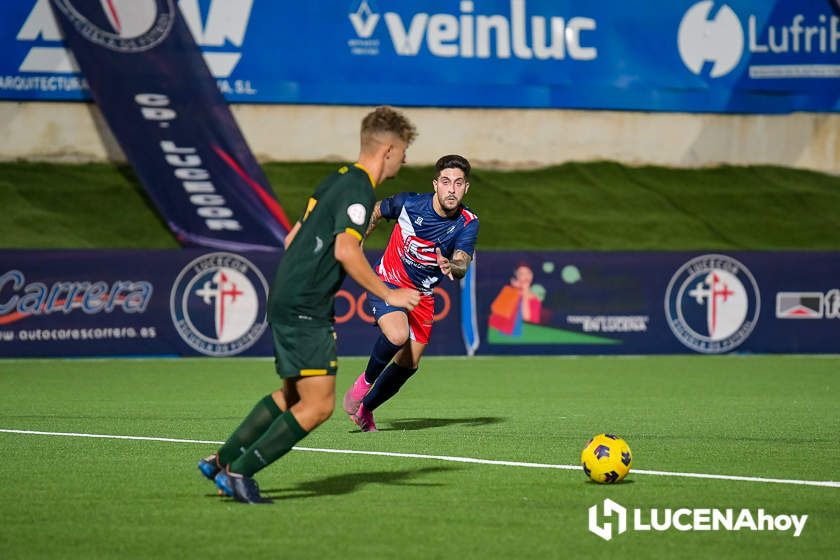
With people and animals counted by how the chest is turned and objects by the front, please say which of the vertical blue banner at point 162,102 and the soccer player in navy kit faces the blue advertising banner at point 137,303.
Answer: the vertical blue banner

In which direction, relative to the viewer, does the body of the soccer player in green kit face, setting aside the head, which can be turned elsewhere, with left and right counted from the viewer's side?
facing away from the viewer and to the right of the viewer

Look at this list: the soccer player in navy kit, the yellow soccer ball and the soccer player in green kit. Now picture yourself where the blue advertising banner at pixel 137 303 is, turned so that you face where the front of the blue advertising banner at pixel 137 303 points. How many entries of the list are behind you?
0

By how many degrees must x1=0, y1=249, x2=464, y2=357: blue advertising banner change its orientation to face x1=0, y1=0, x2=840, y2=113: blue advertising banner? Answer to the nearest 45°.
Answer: approximately 135° to its left

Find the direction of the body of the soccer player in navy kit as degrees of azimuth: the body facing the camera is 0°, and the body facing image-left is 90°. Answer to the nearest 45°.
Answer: approximately 315°

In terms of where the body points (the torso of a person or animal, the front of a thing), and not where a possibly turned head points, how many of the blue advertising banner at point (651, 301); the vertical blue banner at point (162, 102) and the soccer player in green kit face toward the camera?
2

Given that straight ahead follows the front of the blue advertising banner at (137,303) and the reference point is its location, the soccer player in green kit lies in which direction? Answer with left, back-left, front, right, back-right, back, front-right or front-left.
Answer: front

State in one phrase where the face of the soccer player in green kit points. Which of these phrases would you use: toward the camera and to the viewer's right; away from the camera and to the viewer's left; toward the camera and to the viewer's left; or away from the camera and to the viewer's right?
away from the camera and to the viewer's right

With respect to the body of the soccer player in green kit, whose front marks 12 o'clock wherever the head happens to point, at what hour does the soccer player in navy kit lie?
The soccer player in navy kit is roughly at 11 o'clock from the soccer player in green kit.

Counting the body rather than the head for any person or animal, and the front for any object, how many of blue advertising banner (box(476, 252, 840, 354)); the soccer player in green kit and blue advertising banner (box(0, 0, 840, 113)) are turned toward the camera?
2

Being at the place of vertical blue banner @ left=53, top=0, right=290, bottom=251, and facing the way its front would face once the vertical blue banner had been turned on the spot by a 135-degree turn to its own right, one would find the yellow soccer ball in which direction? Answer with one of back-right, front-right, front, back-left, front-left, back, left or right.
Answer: back-left

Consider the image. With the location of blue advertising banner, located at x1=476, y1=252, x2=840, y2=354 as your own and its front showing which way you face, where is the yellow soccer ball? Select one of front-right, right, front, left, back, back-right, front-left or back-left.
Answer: front

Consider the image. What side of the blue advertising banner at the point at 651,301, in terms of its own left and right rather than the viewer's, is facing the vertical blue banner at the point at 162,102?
right

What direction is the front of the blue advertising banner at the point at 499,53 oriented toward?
toward the camera

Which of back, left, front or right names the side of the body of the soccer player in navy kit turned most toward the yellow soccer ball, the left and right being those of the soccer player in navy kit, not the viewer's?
front

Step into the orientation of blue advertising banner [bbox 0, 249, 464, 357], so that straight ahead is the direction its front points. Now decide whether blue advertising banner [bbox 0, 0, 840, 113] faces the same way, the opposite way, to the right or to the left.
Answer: the same way

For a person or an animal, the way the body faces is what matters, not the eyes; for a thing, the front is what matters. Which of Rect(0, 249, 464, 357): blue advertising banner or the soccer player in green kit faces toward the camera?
the blue advertising banner

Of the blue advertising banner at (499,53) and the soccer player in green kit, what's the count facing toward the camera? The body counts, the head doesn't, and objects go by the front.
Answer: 1

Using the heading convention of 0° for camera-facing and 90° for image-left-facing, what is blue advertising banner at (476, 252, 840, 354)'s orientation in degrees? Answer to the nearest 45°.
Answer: approximately 0°

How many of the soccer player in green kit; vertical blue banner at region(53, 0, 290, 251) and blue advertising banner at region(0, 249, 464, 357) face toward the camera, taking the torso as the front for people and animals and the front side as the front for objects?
2

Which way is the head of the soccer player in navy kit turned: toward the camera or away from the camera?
toward the camera

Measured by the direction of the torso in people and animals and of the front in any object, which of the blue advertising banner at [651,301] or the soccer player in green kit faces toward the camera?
the blue advertising banner

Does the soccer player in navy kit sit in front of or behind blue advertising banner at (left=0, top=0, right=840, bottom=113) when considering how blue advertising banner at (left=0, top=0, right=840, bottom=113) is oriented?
in front
